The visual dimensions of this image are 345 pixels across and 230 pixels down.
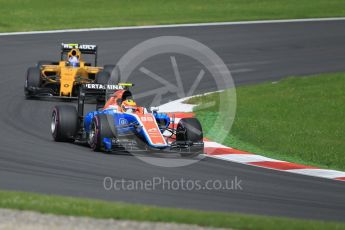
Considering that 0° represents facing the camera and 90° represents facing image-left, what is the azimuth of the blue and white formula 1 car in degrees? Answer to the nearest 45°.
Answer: approximately 315°

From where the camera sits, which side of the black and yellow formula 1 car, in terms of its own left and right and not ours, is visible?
front

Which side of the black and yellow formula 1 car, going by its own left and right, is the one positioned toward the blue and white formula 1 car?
front

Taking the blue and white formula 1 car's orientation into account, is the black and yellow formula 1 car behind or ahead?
behind

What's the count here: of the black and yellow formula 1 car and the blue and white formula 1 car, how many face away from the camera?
0
